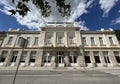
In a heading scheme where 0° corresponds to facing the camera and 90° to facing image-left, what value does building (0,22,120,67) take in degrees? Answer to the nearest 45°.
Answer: approximately 0°
